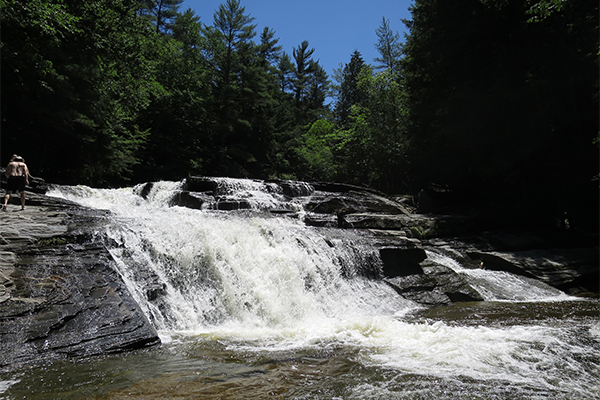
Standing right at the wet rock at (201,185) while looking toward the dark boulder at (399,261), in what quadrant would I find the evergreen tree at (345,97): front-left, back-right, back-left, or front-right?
back-left

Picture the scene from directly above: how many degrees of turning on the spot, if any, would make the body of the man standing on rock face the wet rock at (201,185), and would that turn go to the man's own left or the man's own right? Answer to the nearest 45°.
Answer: approximately 45° to the man's own right

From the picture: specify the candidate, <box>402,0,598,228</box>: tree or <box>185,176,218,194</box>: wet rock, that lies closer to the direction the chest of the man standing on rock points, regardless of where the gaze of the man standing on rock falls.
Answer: the wet rock

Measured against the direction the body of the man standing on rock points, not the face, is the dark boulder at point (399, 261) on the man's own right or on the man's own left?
on the man's own right

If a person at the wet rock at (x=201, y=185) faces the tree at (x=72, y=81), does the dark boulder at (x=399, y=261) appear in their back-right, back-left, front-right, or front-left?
back-left
